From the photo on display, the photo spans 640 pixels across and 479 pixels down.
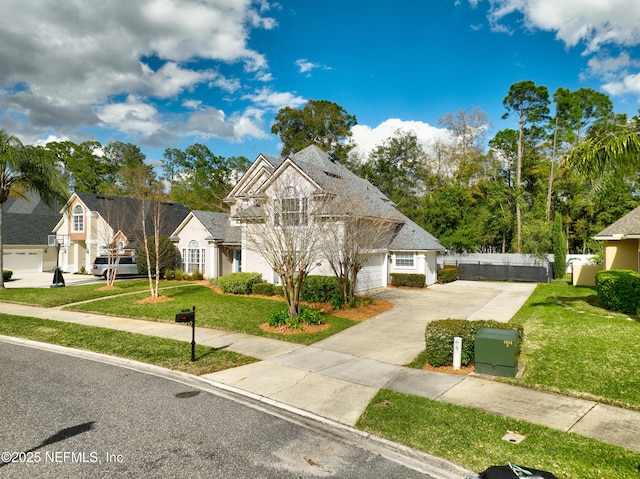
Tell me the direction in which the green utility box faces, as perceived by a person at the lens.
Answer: facing the viewer

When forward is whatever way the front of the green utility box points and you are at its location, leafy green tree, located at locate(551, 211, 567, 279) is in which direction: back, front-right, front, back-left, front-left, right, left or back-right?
back

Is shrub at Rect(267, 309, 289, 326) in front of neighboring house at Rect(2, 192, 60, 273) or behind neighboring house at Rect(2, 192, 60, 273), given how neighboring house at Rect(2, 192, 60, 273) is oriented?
in front

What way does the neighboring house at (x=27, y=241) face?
toward the camera

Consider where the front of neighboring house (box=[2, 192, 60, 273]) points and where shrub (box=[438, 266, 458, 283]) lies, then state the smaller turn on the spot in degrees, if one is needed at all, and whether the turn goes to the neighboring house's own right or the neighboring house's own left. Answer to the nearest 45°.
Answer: approximately 45° to the neighboring house's own left

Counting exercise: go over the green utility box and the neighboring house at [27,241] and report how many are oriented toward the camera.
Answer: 2

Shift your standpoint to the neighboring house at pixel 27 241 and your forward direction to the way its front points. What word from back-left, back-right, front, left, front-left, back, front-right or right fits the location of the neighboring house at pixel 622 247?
front-left

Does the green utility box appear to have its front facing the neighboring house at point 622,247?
no

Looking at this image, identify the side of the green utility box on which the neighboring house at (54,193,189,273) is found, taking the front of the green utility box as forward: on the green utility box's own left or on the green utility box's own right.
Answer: on the green utility box's own right
